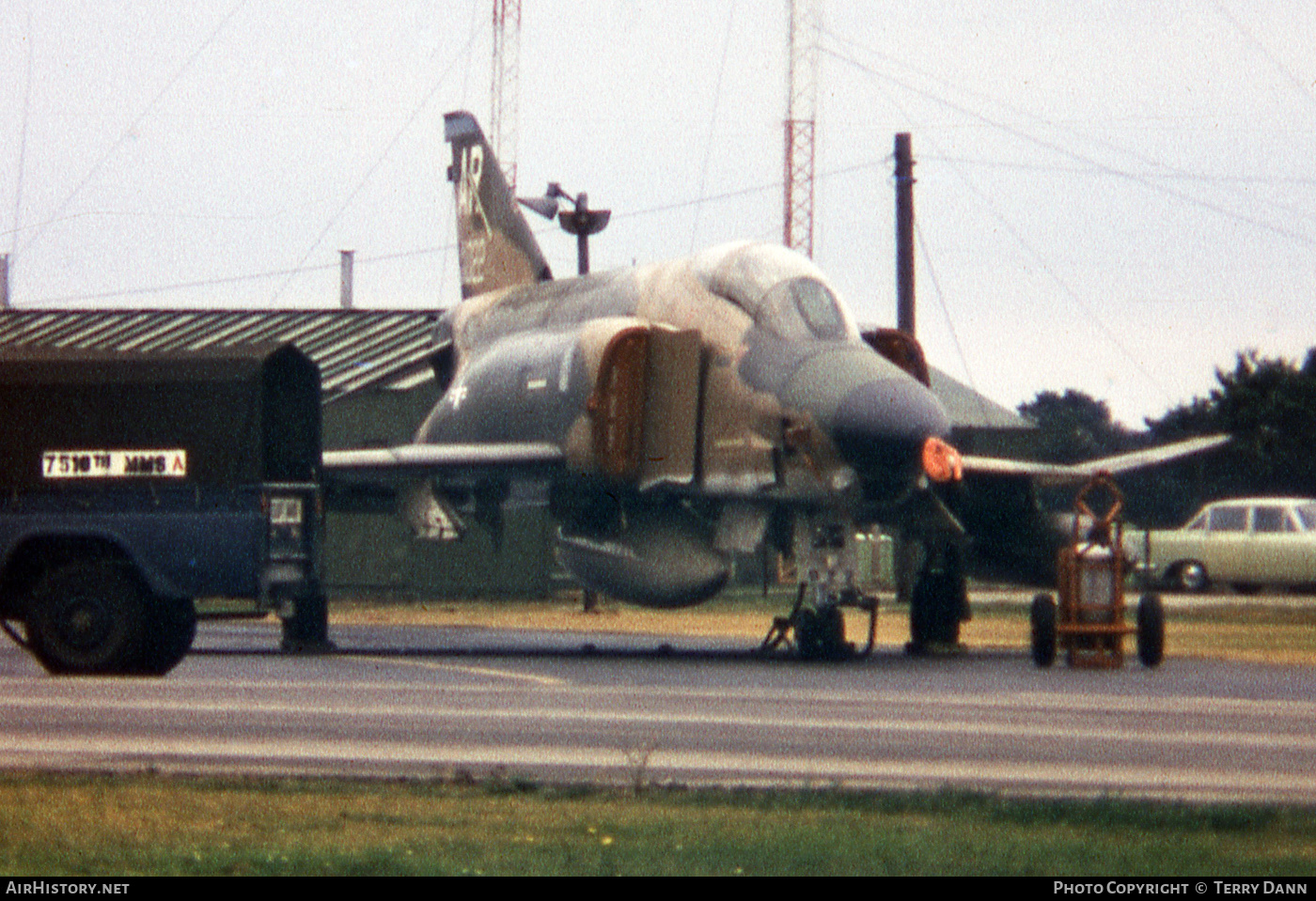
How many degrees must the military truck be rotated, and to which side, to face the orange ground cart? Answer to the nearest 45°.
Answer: approximately 180°

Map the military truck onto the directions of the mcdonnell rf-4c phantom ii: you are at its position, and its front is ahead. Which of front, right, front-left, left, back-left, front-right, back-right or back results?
right

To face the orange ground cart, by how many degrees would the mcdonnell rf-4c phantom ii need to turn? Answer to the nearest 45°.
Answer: approximately 45° to its left

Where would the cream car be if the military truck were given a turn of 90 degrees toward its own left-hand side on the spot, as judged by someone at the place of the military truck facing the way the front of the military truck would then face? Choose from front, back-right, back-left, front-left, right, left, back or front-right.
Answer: back-left

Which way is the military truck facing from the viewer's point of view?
to the viewer's left

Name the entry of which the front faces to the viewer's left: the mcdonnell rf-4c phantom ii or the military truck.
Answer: the military truck

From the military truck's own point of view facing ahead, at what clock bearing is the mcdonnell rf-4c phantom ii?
The mcdonnell rf-4c phantom ii is roughly at 5 o'clock from the military truck.

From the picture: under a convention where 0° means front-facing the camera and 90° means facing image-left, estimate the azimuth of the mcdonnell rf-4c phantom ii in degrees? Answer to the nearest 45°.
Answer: approximately 315°

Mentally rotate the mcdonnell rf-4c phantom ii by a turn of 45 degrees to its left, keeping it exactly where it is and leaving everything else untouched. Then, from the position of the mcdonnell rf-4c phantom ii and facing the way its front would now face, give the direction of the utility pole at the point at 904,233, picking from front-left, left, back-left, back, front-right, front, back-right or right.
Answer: left
